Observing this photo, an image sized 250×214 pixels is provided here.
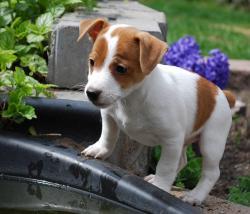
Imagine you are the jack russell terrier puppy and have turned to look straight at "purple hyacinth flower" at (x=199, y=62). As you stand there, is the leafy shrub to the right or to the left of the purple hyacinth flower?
left

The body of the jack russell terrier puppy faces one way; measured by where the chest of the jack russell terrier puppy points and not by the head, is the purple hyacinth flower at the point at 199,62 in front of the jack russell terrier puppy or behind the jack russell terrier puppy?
behind

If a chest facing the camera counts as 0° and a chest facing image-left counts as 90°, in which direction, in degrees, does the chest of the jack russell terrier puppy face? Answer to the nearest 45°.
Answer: approximately 45°

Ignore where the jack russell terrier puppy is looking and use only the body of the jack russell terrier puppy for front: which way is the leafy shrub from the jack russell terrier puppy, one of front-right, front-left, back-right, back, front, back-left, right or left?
right

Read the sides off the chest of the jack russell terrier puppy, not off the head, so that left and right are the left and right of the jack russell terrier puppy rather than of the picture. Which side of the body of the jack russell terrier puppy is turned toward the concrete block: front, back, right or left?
right
